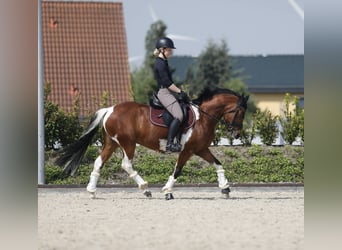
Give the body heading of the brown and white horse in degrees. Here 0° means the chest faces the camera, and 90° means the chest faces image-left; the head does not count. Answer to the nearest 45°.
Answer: approximately 270°

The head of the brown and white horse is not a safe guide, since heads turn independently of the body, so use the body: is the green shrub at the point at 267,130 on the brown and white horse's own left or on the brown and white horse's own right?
on the brown and white horse's own left

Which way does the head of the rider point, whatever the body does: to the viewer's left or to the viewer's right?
to the viewer's right

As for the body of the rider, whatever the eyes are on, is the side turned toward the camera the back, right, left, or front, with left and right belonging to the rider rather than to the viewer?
right
